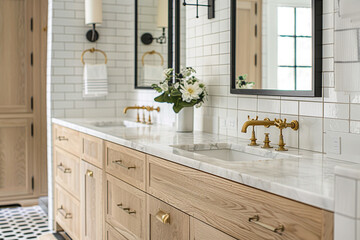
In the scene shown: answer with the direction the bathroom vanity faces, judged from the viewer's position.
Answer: facing the viewer and to the left of the viewer

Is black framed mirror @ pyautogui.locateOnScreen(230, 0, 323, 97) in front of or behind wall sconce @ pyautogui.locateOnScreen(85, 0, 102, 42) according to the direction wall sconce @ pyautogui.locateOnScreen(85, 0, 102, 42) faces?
in front

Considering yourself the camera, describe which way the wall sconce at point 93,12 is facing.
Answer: facing the viewer
